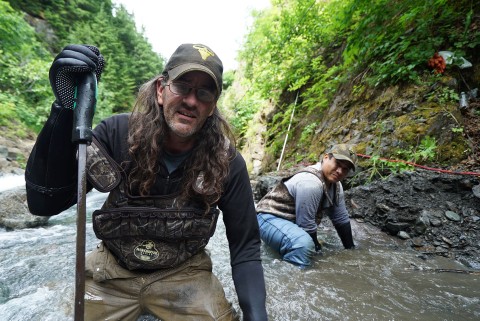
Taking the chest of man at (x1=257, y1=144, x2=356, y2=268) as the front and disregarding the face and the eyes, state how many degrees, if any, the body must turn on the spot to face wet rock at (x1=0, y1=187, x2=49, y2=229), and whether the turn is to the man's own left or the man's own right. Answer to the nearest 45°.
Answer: approximately 135° to the man's own right

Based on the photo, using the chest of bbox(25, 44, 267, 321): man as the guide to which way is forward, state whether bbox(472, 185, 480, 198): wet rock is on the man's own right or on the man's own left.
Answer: on the man's own left

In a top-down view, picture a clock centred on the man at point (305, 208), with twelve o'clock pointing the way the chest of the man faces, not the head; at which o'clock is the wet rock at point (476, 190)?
The wet rock is roughly at 10 o'clock from the man.

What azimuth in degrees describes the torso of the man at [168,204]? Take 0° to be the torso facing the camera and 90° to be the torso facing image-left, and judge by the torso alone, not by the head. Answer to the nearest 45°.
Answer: approximately 0°

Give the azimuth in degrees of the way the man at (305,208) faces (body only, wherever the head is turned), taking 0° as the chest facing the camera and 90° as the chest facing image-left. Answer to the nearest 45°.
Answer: approximately 315°

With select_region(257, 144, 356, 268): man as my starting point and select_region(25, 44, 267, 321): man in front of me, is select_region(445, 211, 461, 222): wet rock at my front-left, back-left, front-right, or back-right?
back-left

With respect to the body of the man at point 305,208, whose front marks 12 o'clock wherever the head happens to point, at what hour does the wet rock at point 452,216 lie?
The wet rock is roughly at 10 o'clock from the man.

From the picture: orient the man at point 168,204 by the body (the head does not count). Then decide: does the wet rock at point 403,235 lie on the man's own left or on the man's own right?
on the man's own left

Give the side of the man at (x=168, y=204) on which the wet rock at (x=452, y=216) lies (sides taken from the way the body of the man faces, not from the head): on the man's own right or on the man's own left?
on the man's own left
